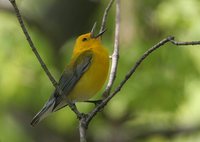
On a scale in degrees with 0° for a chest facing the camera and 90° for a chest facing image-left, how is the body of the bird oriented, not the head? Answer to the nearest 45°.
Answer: approximately 270°
